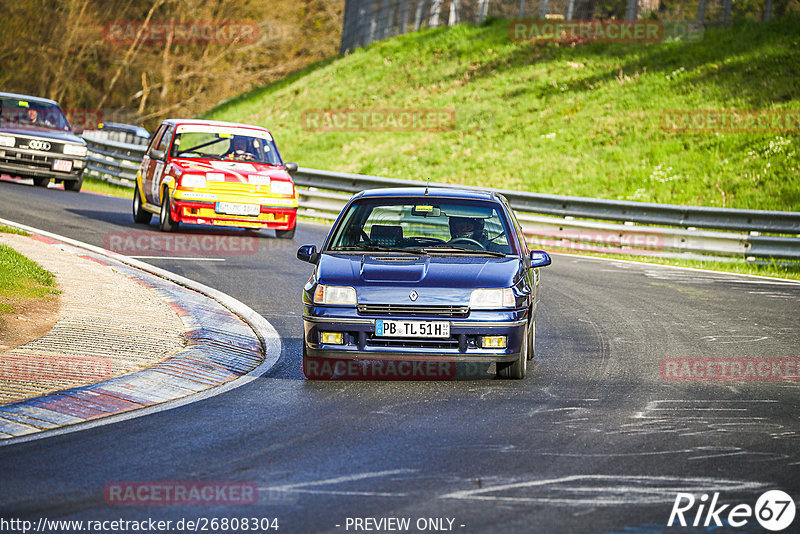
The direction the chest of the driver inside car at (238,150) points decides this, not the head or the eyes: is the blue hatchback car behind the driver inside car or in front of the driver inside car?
in front

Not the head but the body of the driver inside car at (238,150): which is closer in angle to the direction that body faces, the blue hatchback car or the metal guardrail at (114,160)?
the blue hatchback car

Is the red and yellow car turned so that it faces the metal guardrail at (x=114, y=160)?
no

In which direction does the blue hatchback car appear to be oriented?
toward the camera

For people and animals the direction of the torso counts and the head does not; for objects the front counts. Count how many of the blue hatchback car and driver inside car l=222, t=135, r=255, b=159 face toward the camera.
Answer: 2

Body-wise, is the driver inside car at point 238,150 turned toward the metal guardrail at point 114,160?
no

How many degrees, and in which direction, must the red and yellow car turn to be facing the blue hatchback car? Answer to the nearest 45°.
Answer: approximately 45° to its right

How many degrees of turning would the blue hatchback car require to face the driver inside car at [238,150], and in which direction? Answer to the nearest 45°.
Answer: approximately 180°

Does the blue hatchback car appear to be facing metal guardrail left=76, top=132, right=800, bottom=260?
no

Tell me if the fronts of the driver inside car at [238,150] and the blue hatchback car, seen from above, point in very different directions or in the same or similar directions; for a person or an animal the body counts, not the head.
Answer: same or similar directions

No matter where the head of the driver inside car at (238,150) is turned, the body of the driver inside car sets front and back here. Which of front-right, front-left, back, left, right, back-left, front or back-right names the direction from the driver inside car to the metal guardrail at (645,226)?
left

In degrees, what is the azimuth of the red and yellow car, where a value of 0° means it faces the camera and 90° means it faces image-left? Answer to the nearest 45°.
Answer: approximately 315°
